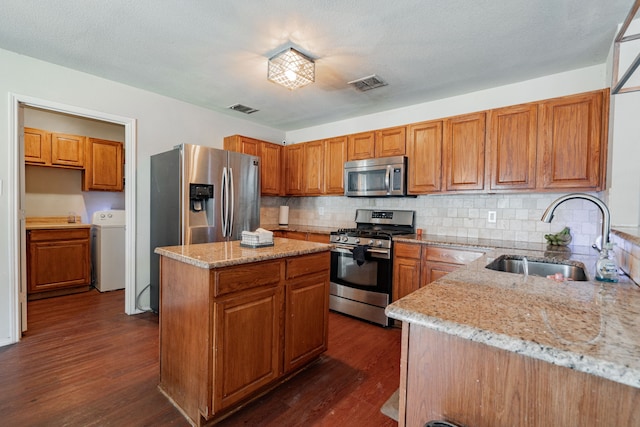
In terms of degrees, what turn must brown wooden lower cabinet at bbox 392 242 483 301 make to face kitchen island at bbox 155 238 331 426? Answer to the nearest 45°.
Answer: approximately 45° to its right

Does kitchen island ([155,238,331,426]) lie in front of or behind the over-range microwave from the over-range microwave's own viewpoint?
in front

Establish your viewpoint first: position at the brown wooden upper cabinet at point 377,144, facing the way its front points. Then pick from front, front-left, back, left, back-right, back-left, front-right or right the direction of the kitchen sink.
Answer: left

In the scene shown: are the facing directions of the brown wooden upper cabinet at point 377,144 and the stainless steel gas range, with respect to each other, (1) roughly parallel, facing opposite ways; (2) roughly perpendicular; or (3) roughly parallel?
roughly parallel

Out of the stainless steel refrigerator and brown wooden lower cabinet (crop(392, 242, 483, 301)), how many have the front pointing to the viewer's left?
0

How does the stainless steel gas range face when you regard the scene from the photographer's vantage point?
facing the viewer and to the left of the viewer

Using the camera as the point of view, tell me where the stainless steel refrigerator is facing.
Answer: facing the viewer and to the right of the viewer

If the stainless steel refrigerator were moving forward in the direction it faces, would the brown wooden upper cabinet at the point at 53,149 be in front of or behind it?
behind

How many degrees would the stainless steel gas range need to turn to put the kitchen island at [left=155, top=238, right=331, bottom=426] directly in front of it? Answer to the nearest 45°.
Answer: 0° — it already faces it

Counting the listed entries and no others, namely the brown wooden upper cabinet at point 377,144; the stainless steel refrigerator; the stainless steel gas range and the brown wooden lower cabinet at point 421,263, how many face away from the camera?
0

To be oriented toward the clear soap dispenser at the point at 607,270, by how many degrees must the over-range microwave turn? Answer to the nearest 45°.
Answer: approximately 90° to its left

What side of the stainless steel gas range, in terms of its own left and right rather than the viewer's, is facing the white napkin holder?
front

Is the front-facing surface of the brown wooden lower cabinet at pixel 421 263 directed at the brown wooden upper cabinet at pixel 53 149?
no

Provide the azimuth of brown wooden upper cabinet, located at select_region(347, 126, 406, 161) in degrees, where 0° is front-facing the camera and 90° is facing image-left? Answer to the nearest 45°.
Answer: approximately 45°

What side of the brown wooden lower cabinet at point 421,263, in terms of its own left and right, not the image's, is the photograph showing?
front
